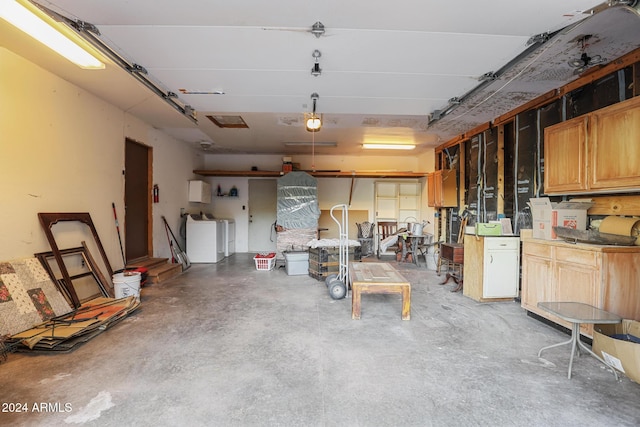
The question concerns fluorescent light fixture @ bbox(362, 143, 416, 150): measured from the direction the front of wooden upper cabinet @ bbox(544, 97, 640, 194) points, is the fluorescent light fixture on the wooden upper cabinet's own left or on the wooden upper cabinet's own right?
on the wooden upper cabinet's own right

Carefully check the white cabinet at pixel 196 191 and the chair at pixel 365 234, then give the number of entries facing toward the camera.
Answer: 2

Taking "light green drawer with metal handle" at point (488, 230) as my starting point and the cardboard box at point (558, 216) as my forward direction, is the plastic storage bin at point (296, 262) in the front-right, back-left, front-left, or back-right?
back-right

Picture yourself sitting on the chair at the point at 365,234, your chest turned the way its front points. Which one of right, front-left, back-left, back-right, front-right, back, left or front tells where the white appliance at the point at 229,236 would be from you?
right

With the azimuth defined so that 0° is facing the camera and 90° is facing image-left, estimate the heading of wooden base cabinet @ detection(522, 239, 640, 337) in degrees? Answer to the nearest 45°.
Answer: approximately 45°

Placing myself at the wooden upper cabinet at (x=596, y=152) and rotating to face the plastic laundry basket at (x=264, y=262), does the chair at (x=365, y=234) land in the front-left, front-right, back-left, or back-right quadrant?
front-right

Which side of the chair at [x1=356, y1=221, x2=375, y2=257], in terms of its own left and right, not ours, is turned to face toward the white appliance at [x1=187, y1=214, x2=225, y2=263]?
right

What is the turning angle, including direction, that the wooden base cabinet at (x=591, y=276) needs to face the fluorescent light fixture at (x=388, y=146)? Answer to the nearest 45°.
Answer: approximately 90° to its right

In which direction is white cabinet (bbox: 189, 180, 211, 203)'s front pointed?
toward the camera

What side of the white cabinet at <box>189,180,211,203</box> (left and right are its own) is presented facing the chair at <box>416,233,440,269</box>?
left

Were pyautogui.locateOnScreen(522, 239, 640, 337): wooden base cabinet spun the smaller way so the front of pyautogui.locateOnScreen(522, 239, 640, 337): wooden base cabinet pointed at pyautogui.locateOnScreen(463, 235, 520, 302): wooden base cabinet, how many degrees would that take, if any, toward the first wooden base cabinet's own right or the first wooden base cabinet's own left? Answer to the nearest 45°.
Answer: approximately 90° to the first wooden base cabinet's own right
